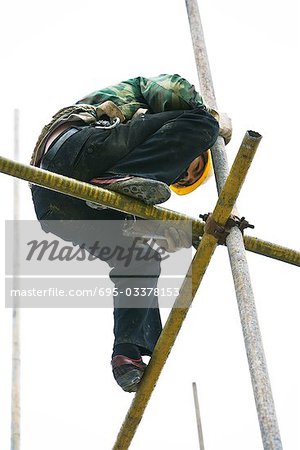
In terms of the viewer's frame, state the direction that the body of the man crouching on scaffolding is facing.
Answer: to the viewer's right
